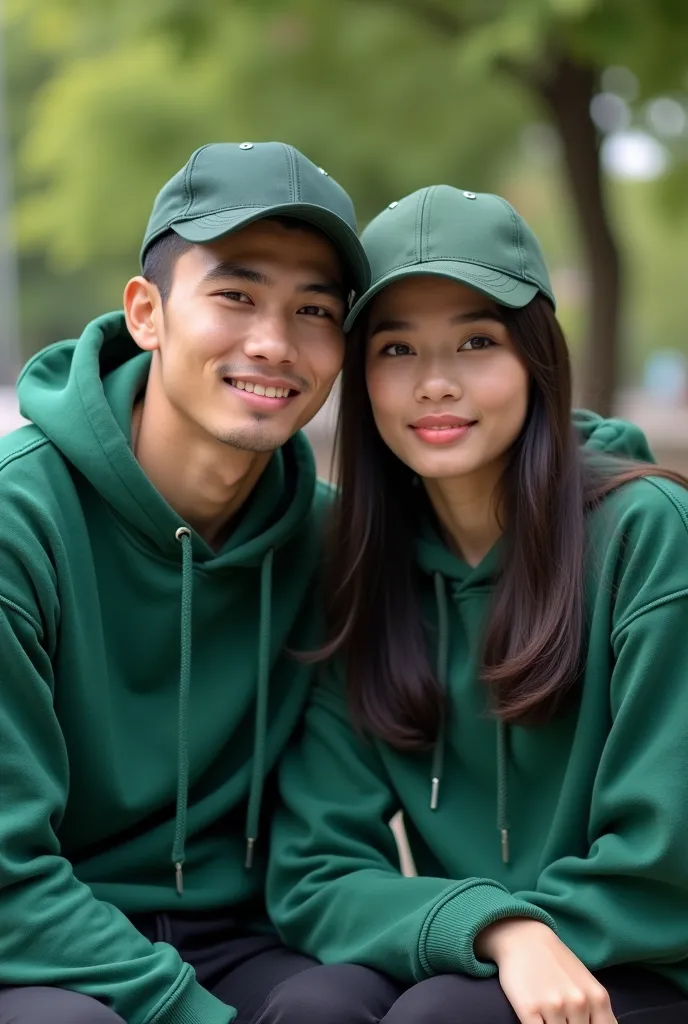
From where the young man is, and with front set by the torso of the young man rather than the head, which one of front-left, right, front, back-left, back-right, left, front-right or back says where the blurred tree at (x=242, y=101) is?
back-left

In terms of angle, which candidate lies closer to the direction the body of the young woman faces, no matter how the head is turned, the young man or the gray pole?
the young man

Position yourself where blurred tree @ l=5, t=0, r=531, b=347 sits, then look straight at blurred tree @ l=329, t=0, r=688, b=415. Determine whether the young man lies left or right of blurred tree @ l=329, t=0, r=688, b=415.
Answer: right

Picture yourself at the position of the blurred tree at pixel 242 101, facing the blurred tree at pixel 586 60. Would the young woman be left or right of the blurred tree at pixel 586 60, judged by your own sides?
right

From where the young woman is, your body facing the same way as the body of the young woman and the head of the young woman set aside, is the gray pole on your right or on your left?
on your right

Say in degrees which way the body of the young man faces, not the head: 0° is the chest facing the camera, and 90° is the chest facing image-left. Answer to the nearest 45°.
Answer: approximately 315°

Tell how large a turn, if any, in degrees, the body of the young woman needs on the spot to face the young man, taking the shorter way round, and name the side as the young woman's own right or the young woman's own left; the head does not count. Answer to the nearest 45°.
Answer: approximately 45° to the young woman's own right

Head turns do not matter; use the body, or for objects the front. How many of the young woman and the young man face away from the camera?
0

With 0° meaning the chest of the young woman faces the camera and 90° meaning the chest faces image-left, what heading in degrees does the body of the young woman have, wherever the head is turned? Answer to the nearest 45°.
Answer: approximately 45°

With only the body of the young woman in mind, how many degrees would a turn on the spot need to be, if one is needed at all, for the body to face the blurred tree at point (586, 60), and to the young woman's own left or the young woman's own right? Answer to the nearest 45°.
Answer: approximately 135° to the young woman's own right
